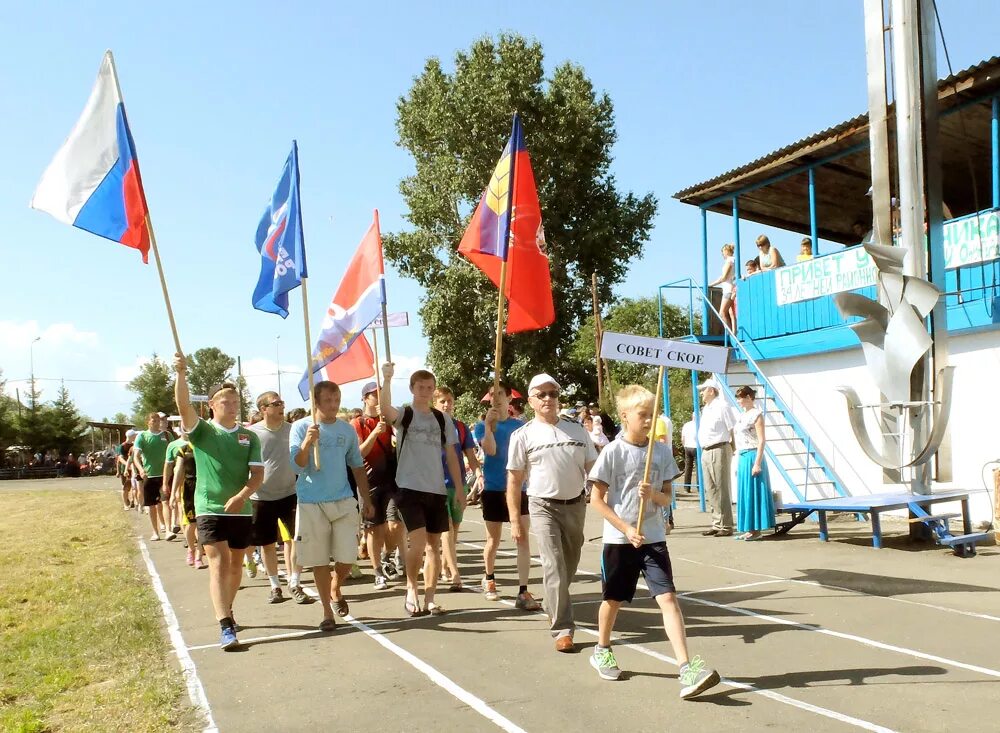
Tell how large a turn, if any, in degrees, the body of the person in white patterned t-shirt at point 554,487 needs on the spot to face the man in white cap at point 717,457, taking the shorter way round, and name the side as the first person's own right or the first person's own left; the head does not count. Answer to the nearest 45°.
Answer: approximately 180°

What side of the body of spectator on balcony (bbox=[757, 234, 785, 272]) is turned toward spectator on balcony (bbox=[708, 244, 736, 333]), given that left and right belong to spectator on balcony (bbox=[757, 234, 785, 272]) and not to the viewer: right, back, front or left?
right

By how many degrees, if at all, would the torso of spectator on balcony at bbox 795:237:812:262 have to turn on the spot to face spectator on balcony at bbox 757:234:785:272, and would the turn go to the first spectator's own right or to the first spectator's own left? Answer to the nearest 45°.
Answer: approximately 90° to the first spectator's own right

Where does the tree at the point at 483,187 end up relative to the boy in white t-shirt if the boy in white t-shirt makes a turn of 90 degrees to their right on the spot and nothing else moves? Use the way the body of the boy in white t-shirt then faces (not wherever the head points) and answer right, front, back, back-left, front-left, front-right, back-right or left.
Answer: back-right

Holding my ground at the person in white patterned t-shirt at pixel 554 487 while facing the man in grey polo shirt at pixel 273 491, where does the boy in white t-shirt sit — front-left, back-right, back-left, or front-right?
back-left
